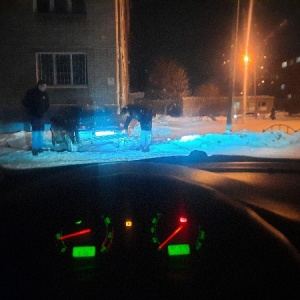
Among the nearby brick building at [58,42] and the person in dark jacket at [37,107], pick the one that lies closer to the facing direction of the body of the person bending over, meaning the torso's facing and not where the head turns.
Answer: the person in dark jacket

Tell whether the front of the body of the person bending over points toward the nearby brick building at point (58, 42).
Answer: no

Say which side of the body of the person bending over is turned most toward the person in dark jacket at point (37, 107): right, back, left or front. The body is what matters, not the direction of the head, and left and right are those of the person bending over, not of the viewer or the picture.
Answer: front

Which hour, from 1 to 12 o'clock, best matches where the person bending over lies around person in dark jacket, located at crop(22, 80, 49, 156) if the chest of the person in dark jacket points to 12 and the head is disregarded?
The person bending over is roughly at 11 o'clock from the person in dark jacket.

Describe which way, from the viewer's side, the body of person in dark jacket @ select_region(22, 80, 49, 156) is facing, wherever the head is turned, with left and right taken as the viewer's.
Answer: facing the viewer and to the right of the viewer

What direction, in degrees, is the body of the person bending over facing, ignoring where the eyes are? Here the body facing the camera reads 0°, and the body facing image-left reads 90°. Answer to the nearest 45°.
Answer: approximately 90°

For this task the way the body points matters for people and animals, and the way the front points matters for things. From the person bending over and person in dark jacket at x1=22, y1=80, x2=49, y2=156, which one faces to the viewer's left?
the person bending over

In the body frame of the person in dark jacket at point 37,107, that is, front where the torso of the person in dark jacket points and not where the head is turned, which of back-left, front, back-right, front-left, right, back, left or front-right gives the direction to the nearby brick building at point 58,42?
back-left
